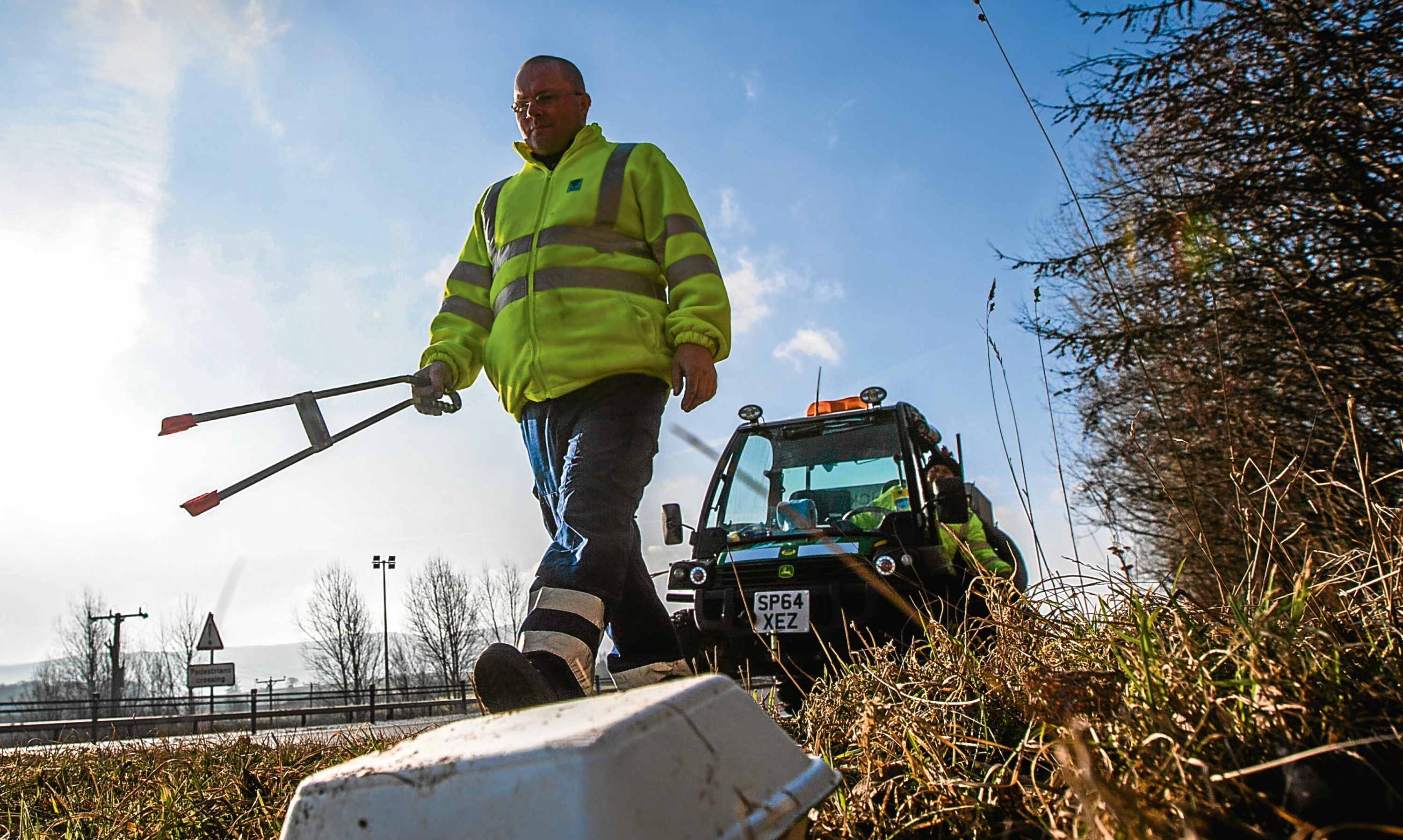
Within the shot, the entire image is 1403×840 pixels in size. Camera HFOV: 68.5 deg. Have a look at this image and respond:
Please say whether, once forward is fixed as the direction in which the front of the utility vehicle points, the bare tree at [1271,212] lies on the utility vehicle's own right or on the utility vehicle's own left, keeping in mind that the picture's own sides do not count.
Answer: on the utility vehicle's own left

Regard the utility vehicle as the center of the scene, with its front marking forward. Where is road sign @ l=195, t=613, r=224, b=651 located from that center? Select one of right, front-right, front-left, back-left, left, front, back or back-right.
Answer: back-right

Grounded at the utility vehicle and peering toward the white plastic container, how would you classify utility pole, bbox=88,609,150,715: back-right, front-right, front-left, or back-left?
back-right

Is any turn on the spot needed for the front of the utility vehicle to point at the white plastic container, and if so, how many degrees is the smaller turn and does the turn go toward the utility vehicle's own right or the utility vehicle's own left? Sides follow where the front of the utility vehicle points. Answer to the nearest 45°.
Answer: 0° — it already faces it

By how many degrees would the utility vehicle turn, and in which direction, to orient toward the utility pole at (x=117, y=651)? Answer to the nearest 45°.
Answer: approximately 135° to its right

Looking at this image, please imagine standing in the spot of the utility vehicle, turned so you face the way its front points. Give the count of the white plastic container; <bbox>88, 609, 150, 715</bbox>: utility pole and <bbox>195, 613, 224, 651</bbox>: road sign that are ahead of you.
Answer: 1

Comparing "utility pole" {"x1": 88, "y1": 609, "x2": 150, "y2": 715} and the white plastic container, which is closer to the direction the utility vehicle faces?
the white plastic container

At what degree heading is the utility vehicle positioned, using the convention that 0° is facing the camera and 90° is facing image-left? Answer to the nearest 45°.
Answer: approximately 0°

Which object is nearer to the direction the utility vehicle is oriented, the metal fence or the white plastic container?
the white plastic container

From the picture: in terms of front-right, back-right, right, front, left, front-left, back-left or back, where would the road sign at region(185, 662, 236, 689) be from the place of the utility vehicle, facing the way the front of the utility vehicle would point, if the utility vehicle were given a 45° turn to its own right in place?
right
